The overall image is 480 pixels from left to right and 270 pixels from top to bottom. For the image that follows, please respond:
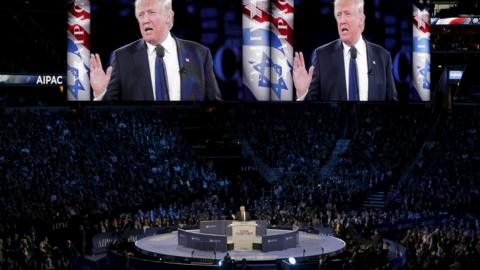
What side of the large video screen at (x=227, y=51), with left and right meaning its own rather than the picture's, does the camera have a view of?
front

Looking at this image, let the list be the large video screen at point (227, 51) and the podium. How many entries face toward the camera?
2
